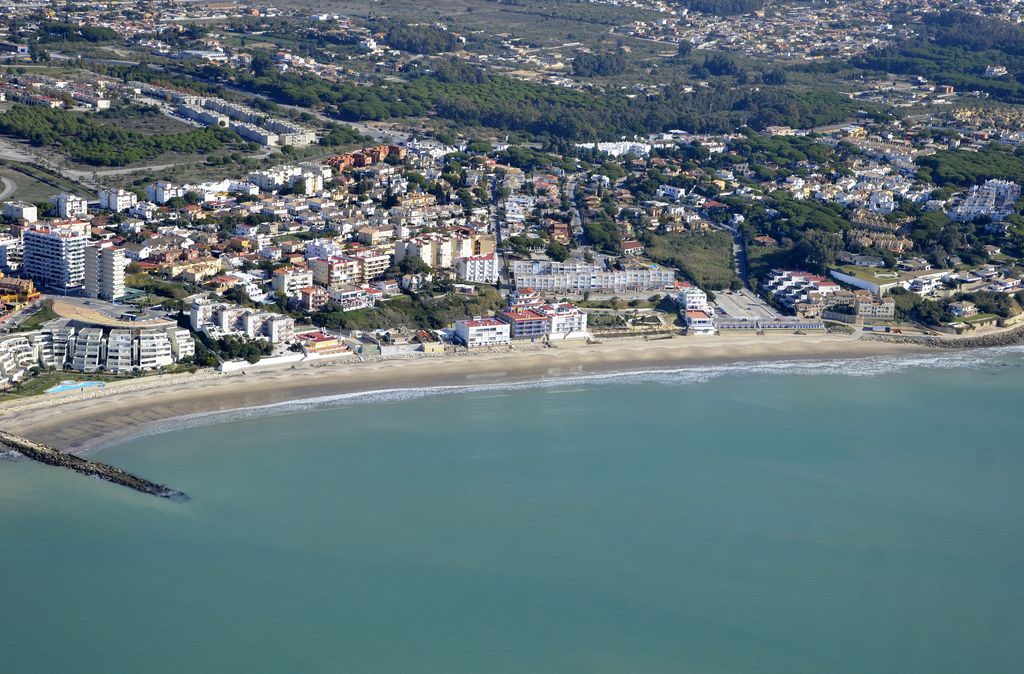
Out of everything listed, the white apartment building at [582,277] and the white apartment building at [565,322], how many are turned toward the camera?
2

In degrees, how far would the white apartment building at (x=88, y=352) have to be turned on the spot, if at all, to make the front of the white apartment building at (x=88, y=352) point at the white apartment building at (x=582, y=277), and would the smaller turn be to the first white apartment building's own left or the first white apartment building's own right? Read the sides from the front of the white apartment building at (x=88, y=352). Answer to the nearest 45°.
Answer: approximately 135° to the first white apartment building's own left

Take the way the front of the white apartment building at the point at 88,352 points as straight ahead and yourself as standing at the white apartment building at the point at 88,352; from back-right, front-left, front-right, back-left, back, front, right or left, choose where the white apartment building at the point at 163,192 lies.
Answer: back

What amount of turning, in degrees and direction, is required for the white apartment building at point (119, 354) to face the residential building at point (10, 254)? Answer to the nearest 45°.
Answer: approximately 180°

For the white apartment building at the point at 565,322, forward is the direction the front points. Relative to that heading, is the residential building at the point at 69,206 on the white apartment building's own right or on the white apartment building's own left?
on the white apartment building's own right

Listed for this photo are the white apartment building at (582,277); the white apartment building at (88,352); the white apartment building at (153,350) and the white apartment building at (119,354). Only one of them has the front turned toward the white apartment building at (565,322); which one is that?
the white apartment building at (582,277)

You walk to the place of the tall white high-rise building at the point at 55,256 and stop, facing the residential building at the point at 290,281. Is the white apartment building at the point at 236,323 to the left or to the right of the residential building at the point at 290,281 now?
right

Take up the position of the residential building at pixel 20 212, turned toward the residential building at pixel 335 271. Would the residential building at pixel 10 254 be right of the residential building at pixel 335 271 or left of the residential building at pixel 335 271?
right

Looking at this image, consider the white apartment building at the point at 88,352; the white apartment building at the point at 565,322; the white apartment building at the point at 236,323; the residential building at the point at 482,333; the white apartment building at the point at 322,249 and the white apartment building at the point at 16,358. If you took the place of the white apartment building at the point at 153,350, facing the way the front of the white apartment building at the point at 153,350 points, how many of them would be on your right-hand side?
2

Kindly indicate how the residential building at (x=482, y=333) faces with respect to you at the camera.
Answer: facing the viewer

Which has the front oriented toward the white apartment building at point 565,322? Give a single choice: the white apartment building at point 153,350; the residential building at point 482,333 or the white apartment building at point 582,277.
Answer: the white apartment building at point 582,277

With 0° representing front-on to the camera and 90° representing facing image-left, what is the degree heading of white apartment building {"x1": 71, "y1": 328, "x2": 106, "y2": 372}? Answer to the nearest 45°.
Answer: approximately 0°

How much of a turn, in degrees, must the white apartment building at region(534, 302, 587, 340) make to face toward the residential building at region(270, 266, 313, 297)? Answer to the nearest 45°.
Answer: approximately 90° to its right

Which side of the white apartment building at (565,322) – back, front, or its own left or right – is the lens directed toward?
front

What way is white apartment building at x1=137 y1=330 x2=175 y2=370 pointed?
toward the camera

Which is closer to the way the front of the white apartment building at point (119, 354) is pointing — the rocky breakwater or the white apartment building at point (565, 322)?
the rocky breakwater
